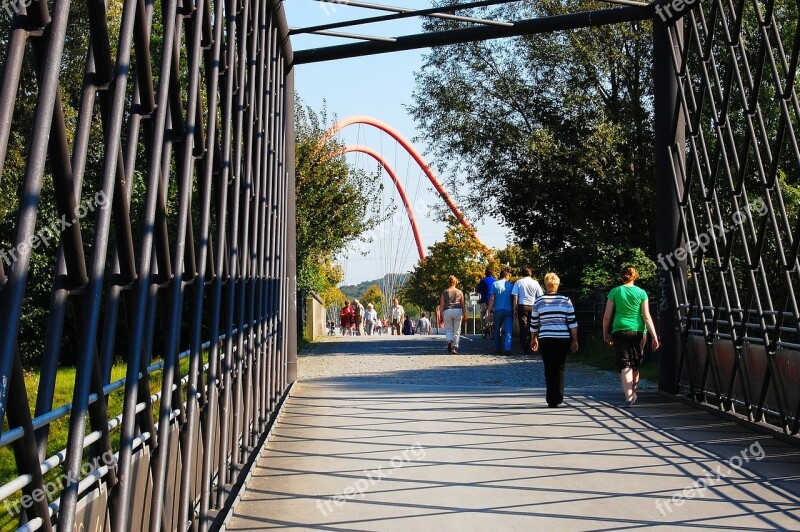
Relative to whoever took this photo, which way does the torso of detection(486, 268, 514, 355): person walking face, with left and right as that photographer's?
facing away from the viewer

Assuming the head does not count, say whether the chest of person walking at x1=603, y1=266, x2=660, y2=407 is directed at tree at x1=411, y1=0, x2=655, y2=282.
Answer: yes

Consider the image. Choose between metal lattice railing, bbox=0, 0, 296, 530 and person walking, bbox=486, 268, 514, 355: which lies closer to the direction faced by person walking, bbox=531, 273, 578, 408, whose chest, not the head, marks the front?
the person walking

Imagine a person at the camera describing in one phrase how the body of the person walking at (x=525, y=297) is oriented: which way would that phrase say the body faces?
away from the camera

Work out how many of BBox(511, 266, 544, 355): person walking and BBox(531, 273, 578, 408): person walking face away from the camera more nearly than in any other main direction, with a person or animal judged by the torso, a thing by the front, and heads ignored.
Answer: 2

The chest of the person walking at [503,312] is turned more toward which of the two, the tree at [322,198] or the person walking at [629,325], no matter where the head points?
the tree

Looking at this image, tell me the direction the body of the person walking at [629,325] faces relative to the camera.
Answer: away from the camera

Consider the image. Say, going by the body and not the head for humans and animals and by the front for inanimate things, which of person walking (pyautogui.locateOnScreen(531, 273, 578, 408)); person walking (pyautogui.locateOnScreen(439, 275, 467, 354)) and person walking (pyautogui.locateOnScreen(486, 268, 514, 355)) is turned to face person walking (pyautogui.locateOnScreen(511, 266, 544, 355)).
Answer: person walking (pyautogui.locateOnScreen(531, 273, 578, 408))

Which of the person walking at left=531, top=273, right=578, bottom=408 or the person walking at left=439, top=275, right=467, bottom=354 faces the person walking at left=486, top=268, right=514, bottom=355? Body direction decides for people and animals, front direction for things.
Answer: the person walking at left=531, top=273, right=578, bottom=408

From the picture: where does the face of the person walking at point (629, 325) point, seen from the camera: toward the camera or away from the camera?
away from the camera

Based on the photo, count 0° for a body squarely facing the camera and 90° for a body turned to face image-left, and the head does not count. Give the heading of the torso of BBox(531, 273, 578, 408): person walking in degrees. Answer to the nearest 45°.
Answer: approximately 180°

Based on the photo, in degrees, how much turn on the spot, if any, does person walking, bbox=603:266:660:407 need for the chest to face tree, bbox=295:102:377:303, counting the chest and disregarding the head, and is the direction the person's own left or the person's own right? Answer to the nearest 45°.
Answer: approximately 45° to the person's own left

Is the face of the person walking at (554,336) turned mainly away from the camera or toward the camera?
away from the camera
